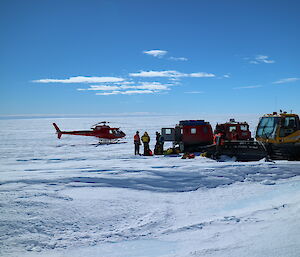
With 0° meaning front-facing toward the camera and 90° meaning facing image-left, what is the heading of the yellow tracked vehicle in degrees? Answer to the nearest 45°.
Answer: approximately 45°
